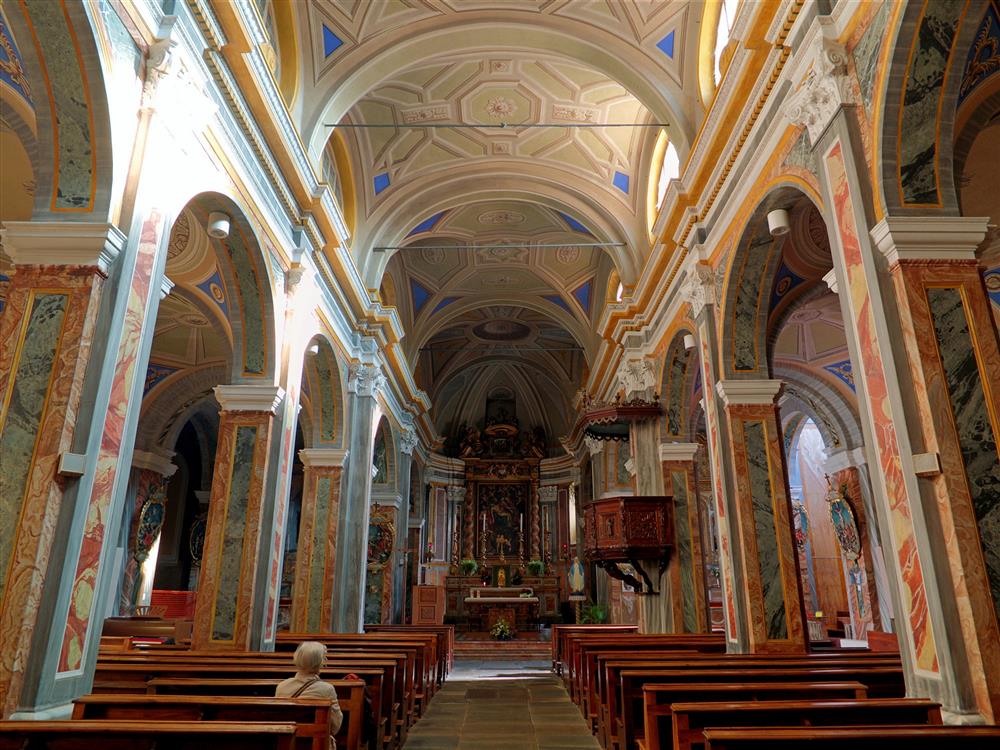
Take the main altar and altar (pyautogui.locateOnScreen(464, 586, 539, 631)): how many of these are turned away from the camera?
0

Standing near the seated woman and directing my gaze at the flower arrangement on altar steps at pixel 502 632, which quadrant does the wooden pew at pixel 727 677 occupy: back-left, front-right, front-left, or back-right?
front-right

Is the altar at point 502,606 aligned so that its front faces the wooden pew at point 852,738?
yes

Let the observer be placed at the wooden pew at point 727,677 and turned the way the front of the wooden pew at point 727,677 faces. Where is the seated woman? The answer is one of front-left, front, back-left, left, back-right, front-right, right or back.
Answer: back-left

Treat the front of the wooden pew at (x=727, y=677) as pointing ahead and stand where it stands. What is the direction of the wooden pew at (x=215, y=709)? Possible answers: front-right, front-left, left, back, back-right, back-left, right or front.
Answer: back-left

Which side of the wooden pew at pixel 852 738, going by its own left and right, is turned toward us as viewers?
back

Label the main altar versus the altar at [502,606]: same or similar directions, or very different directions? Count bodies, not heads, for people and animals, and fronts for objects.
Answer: same or similar directions

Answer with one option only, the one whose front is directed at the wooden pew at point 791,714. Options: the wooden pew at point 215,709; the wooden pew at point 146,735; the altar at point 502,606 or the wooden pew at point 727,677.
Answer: the altar

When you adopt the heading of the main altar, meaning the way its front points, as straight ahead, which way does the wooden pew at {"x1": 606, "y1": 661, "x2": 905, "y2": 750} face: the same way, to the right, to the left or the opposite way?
the opposite way

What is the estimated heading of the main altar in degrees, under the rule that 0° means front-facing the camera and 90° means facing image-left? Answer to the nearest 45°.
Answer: approximately 0°

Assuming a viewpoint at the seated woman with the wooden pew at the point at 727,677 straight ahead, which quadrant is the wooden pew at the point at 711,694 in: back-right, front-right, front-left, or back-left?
front-right

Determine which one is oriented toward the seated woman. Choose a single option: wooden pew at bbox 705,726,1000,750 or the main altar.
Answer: the main altar

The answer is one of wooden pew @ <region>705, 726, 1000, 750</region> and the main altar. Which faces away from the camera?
the wooden pew

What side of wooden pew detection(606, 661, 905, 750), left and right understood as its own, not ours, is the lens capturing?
back

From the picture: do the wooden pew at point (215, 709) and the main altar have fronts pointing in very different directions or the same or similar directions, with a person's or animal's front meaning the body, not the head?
very different directions

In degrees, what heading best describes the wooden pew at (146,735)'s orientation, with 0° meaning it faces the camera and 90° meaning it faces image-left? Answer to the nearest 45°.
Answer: approximately 180°

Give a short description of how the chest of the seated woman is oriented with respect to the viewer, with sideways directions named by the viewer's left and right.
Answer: facing away from the viewer

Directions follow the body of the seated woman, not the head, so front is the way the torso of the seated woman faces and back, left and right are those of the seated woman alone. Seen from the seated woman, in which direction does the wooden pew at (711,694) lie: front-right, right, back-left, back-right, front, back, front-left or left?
right

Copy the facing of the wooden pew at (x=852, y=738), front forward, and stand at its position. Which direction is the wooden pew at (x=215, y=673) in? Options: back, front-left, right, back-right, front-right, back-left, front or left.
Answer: left

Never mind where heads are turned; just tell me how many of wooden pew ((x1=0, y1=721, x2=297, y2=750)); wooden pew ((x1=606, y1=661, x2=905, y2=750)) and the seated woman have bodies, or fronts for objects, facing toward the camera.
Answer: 0

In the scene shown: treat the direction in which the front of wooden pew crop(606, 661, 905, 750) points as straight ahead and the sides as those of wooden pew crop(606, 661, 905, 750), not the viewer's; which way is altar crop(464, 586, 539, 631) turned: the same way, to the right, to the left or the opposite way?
the opposite way
